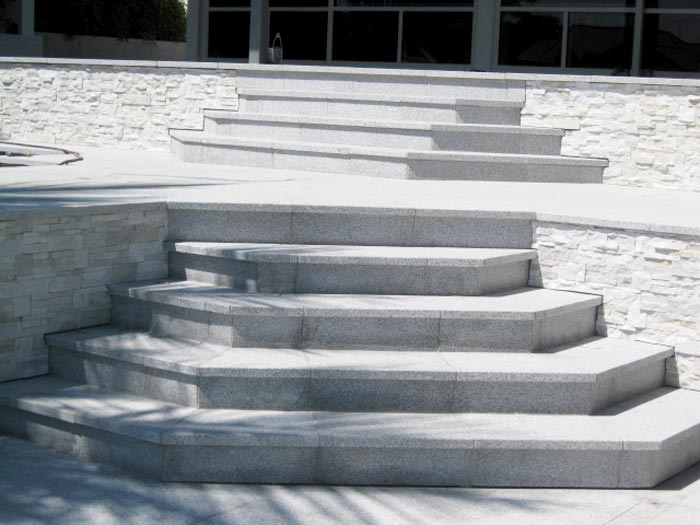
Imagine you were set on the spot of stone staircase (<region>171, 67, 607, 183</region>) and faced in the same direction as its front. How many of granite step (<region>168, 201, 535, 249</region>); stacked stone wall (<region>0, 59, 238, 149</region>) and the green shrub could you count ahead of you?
1

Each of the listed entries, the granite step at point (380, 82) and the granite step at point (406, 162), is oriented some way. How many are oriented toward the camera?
2

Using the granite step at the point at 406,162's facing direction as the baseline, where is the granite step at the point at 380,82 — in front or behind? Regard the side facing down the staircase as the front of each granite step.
behind

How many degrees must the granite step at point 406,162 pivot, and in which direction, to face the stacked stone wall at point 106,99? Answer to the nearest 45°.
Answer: approximately 135° to its right

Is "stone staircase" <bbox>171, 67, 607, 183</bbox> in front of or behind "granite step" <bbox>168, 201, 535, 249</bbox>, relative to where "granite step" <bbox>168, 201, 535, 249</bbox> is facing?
behind

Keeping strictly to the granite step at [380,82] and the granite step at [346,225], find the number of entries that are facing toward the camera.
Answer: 2

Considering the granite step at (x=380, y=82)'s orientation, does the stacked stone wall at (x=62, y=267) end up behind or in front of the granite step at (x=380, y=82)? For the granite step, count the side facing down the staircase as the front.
in front

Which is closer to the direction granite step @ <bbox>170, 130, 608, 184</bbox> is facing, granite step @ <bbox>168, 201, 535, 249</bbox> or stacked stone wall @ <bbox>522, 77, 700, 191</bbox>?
the granite step

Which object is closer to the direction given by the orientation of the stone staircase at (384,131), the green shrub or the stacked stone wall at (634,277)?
the stacked stone wall

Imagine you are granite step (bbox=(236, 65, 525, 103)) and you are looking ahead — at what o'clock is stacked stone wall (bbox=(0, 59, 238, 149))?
The stacked stone wall is roughly at 4 o'clock from the granite step.

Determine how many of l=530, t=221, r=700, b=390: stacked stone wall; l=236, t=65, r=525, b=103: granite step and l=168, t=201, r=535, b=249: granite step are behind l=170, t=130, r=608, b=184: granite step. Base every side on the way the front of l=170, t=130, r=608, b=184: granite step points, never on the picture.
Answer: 1

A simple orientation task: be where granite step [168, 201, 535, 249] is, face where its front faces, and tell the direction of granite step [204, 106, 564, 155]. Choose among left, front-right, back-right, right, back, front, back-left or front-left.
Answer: back
